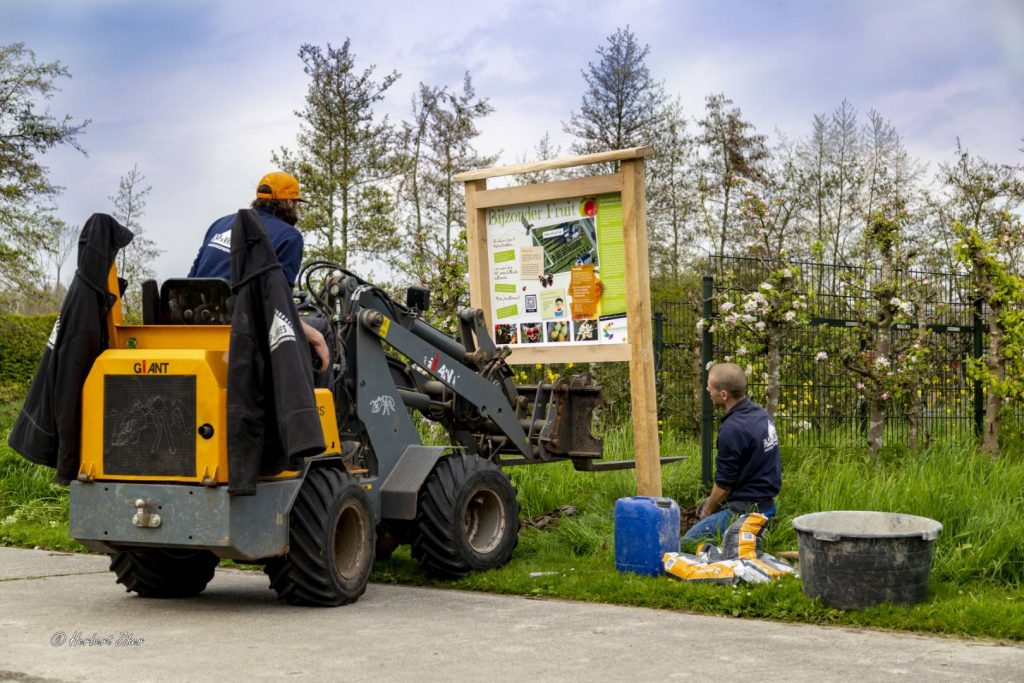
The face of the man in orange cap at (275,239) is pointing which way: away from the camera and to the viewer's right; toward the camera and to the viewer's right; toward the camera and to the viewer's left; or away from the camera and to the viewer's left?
away from the camera and to the viewer's right

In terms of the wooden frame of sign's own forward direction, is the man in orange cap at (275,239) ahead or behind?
ahead

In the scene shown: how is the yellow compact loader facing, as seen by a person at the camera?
facing away from the viewer and to the right of the viewer

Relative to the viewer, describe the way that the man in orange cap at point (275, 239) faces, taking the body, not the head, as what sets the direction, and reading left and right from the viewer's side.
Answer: facing away from the viewer and to the right of the viewer

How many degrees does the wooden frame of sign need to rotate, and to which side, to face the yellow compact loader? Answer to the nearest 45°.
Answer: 0° — it already faces it

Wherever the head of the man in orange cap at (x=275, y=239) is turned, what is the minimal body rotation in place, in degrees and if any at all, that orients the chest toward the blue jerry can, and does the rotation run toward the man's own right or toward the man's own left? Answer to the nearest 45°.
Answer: approximately 45° to the man's own right

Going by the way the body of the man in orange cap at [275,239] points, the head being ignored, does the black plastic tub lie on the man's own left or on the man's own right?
on the man's own right

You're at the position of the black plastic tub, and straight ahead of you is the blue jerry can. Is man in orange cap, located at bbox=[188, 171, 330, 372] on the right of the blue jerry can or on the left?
left

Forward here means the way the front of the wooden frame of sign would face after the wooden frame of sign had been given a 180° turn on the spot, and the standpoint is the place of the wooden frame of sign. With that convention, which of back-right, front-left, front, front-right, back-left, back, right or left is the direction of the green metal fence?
front
